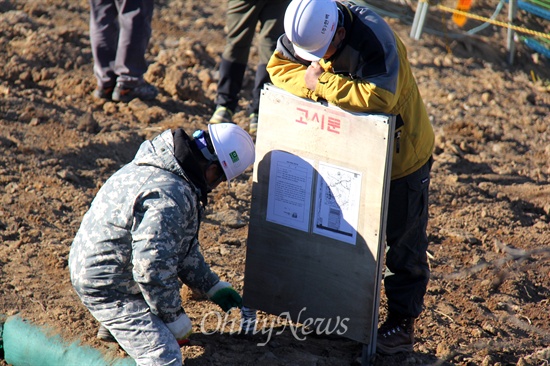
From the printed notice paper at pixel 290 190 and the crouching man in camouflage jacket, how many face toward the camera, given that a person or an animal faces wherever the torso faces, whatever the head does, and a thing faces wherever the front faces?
1

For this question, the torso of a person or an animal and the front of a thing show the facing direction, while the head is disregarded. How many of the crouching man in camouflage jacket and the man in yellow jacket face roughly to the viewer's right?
1

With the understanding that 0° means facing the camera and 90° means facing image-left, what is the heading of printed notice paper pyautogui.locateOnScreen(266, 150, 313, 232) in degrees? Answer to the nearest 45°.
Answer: approximately 0°

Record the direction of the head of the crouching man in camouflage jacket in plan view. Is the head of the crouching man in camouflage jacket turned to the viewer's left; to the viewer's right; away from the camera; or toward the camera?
to the viewer's right

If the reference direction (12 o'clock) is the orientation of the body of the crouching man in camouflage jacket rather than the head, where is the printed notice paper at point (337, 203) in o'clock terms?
The printed notice paper is roughly at 12 o'clock from the crouching man in camouflage jacket.

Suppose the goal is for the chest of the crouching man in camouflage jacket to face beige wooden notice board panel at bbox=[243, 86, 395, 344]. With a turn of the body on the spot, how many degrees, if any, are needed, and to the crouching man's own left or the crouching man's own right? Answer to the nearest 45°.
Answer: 0° — they already face it

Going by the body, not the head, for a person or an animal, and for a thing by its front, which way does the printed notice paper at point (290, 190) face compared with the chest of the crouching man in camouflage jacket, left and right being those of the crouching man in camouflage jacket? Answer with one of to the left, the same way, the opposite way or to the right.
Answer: to the right

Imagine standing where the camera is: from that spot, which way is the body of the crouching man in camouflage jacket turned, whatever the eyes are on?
to the viewer's right
